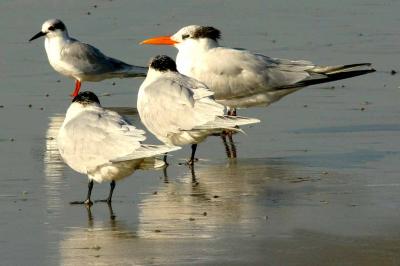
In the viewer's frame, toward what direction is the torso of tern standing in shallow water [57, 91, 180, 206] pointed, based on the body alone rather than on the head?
to the viewer's left

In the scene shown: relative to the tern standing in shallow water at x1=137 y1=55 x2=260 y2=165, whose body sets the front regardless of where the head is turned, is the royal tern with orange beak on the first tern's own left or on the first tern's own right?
on the first tern's own right

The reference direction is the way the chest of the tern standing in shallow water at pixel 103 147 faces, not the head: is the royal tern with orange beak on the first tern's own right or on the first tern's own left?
on the first tern's own right

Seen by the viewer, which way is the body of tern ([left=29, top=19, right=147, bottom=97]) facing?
to the viewer's left

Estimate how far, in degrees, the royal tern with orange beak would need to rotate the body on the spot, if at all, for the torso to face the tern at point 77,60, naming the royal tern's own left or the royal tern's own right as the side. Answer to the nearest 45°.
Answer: approximately 45° to the royal tern's own right

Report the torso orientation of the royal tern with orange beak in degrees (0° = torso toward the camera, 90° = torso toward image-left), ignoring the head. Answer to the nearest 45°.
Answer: approximately 90°

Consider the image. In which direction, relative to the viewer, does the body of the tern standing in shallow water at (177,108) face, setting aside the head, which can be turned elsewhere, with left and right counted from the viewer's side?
facing to the left of the viewer
